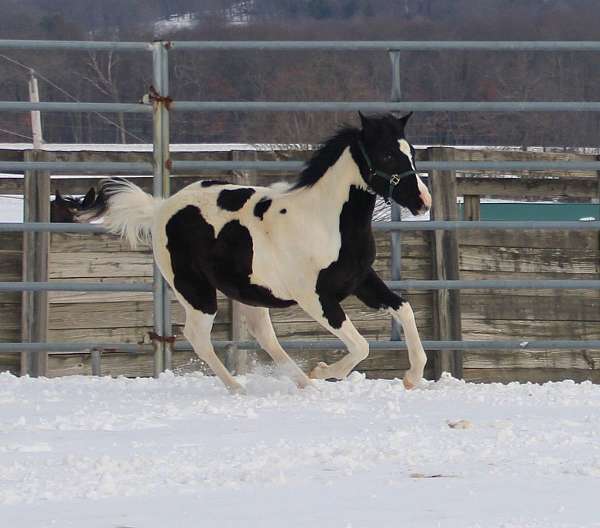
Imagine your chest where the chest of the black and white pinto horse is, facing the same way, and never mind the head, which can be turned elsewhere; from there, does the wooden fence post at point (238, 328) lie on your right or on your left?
on your left

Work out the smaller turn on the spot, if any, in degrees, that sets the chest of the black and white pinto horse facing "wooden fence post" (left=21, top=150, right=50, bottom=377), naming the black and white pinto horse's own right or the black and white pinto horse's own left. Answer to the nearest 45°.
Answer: approximately 135° to the black and white pinto horse's own left

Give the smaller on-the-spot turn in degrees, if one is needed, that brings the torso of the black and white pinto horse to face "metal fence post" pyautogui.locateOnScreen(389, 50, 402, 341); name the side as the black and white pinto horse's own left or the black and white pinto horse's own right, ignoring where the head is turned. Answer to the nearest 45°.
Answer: approximately 45° to the black and white pinto horse's own left

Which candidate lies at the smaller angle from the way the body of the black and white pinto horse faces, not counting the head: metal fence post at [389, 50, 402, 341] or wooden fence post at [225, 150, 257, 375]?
the metal fence post

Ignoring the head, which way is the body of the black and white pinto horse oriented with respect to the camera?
to the viewer's right
